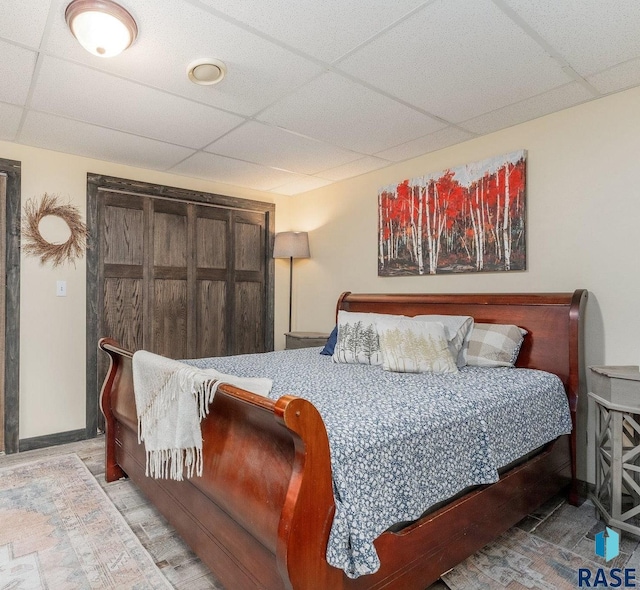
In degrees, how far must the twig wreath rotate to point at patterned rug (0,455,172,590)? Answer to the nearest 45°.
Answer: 0° — it already faces it

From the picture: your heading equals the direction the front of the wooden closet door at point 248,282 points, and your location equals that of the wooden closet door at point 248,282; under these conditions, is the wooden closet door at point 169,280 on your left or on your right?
on your right

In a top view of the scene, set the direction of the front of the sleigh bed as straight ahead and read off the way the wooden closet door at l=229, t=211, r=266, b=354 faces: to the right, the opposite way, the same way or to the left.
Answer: to the left

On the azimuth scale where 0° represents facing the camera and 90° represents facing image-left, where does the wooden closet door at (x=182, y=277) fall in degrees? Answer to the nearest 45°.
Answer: approximately 315°

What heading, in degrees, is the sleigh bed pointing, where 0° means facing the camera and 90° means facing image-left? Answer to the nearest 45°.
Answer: approximately 45°

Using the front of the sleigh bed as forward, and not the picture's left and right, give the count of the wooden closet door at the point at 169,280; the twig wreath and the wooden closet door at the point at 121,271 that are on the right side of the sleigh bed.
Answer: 3
